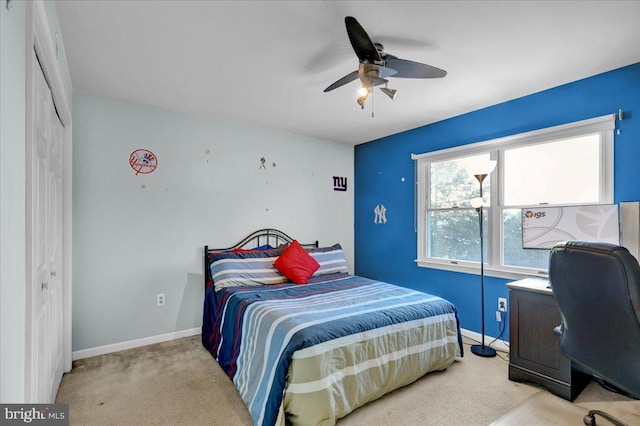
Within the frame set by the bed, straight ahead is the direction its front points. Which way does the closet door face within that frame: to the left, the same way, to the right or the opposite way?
to the left

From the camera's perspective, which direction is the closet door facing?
to the viewer's right

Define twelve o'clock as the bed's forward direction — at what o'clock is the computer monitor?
The computer monitor is roughly at 10 o'clock from the bed.

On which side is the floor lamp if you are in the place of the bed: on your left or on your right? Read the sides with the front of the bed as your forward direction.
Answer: on your left

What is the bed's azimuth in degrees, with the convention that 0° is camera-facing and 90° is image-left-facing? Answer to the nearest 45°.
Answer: approximately 315°

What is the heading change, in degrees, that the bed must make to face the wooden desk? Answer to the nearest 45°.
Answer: approximately 45° to its left
